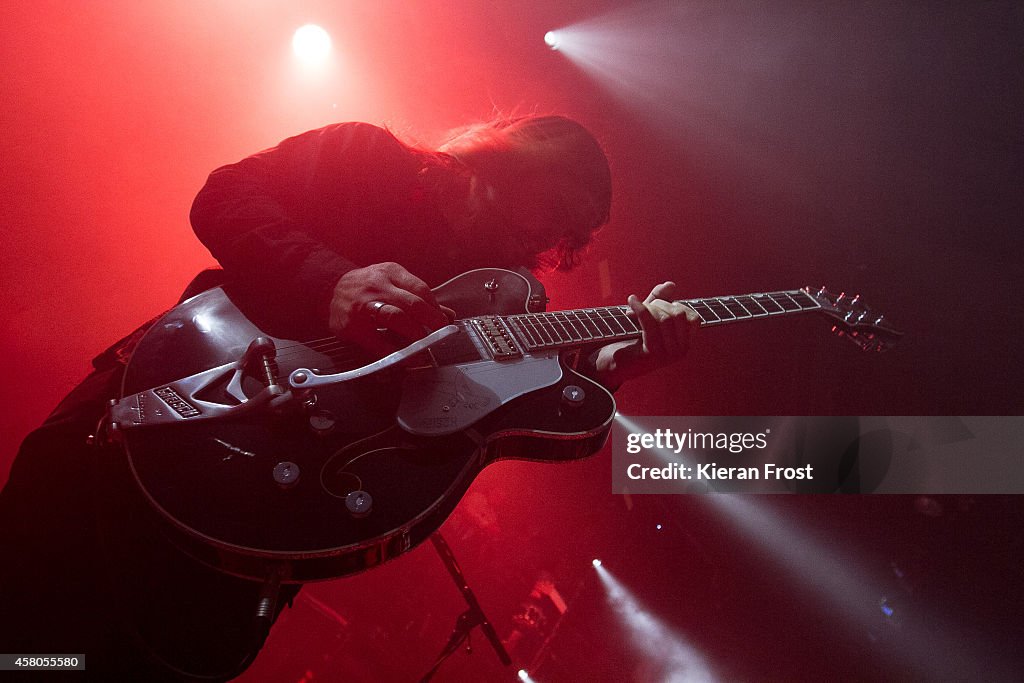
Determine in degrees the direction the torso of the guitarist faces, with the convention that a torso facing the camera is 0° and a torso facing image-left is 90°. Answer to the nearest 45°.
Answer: approximately 315°
